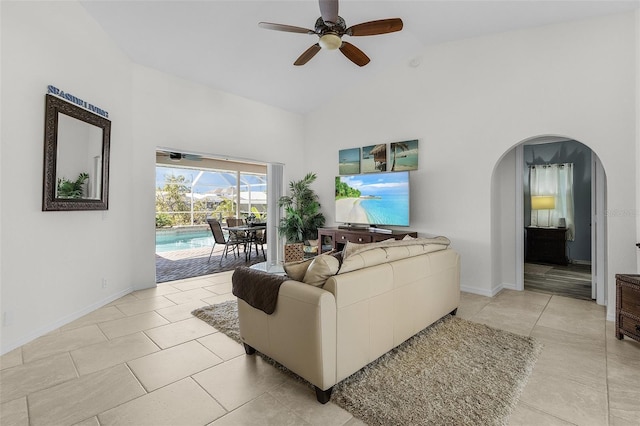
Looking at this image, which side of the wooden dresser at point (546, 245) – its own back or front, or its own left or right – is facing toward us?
front

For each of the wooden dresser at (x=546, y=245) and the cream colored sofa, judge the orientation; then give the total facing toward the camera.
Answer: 1

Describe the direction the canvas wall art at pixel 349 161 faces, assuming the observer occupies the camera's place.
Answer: facing the viewer and to the left of the viewer

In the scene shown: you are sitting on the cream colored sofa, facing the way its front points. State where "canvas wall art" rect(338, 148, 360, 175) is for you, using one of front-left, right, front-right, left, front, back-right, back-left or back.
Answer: front-right

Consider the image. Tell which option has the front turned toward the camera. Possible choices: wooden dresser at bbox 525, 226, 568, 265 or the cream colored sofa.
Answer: the wooden dresser

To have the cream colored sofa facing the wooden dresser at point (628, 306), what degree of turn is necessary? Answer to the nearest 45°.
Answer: approximately 135° to its right

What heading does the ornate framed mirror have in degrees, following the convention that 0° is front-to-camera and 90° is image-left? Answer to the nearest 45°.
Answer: approximately 315°

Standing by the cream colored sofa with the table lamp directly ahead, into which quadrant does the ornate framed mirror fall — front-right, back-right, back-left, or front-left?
back-left

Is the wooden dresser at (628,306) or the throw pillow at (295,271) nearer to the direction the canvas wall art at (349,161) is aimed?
the throw pillow

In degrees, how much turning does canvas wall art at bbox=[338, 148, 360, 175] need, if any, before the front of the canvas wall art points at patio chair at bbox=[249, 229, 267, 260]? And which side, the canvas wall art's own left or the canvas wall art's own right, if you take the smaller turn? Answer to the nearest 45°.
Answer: approximately 90° to the canvas wall art's own right

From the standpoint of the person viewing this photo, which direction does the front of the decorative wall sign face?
facing the viewer and to the right of the viewer

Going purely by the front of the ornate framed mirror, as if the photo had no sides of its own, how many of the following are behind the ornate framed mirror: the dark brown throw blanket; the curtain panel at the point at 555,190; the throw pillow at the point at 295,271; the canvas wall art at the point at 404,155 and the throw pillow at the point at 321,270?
0

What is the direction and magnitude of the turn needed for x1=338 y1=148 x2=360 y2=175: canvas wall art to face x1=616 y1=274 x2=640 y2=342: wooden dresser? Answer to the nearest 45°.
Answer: approximately 90° to its left

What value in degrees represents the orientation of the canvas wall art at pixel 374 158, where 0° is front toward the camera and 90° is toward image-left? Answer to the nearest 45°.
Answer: approximately 45°

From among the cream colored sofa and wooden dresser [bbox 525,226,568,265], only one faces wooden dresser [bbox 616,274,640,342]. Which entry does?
wooden dresser [bbox 525,226,568,265]

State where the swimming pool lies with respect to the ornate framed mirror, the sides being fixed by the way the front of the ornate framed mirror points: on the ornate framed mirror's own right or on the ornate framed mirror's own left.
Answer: on the ornate framed mirror's own left

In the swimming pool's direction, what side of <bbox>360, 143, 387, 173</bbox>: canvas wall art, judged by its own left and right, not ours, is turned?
right

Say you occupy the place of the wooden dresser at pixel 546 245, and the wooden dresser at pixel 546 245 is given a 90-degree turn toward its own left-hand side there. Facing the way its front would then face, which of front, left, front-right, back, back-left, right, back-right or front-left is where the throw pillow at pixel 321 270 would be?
right

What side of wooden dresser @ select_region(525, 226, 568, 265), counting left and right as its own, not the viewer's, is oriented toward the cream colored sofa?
front
